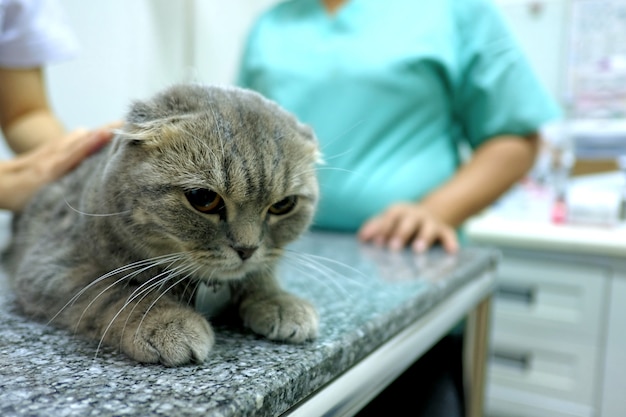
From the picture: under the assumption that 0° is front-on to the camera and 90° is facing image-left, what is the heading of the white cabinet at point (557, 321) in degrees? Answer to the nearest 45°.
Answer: approximately 0°

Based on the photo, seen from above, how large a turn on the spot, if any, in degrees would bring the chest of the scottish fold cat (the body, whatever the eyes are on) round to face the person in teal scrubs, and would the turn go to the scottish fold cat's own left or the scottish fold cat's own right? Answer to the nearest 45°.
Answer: approximately 90° to the scottish fold cat's own left

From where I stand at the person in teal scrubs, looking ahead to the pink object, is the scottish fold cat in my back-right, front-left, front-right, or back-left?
back-right

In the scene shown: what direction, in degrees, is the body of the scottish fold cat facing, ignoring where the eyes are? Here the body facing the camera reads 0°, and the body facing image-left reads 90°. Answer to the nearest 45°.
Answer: approximately 315°
